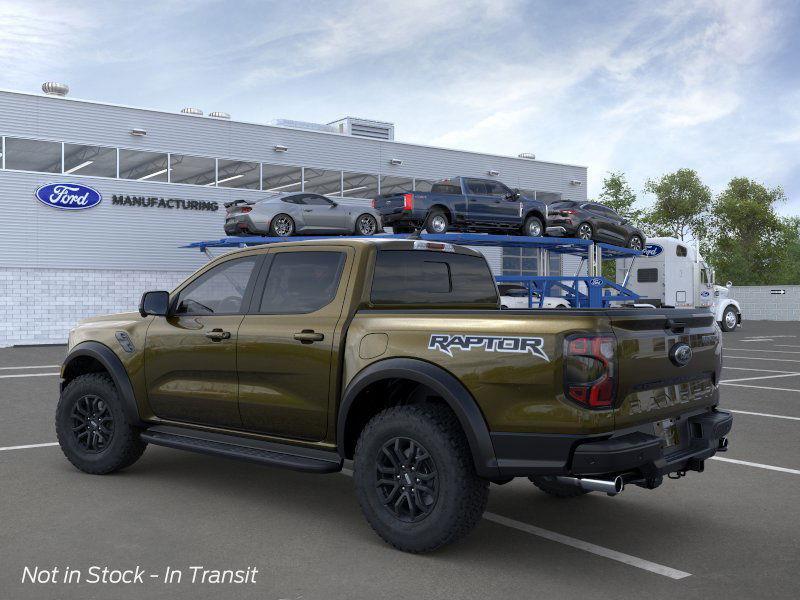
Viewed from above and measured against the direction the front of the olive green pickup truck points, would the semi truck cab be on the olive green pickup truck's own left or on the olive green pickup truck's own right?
on the olive green pickup truck's own right

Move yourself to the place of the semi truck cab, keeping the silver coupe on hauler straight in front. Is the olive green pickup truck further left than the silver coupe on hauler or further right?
left

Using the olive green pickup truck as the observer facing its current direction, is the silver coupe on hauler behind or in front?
in front

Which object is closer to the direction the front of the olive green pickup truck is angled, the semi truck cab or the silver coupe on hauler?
the silver coupe on hauler

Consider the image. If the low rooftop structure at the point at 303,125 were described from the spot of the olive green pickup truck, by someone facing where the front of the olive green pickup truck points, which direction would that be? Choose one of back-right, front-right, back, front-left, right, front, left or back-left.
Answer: front-right

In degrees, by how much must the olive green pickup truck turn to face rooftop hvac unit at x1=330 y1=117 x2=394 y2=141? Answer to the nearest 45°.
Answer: approximately 45° to its right

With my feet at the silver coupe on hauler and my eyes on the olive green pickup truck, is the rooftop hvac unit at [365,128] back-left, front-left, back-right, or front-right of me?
back-left

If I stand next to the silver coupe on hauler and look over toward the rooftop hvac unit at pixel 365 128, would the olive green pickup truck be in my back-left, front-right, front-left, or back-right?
back-right

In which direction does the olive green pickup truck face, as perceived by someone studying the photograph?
facing away from the viewer and to the left of the viewer
